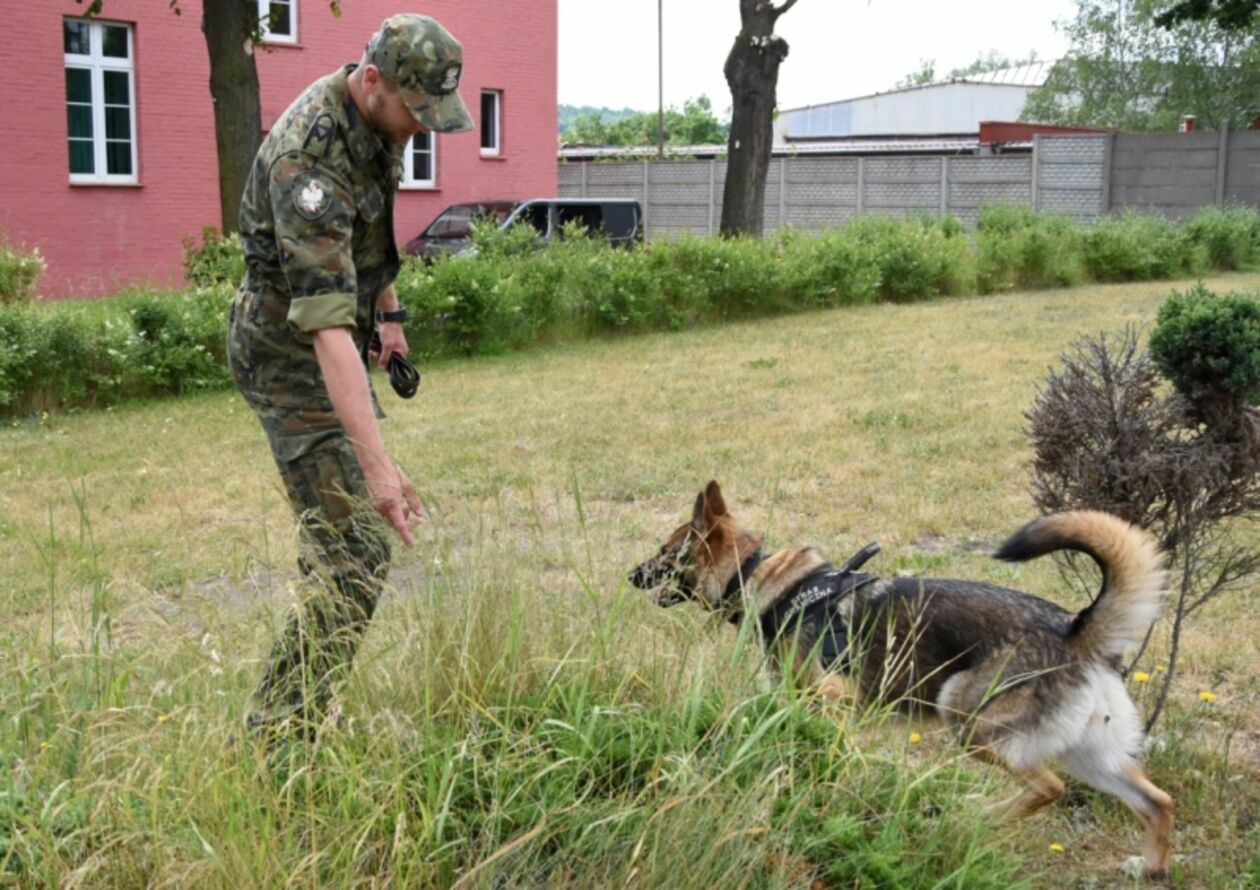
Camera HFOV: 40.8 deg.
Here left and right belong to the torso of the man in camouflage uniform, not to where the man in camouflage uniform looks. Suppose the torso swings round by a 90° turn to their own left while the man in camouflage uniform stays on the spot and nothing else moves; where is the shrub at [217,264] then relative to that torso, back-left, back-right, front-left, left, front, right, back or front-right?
front

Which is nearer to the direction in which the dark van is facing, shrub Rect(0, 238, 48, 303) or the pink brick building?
the pink brick building

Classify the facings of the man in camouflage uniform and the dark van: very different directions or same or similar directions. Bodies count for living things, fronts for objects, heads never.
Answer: very different directions

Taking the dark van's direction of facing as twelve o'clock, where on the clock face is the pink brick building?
The pink brick building is roughly at 12 o'clock from the dark van.

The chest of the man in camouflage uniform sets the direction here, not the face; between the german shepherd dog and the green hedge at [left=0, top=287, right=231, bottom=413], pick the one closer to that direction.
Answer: the german shepherd dog

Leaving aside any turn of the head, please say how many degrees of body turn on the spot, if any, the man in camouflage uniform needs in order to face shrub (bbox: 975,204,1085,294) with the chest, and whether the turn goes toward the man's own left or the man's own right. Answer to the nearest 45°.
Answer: approximately 45° to the man's own left

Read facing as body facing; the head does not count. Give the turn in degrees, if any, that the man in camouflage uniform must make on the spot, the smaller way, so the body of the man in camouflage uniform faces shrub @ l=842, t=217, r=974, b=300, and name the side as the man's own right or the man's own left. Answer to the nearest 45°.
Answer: approximately 45° to the man's own left

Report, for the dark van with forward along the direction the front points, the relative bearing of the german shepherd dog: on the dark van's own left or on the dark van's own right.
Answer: on the dark van's own left

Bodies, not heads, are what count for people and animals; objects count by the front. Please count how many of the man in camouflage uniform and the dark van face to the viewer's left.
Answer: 1

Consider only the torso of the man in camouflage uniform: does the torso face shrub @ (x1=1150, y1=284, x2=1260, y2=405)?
yes

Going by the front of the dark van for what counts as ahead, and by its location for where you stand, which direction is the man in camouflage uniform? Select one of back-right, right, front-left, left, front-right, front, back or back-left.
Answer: left

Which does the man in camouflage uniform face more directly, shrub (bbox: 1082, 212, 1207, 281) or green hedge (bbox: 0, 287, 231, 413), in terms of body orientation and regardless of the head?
the shrub

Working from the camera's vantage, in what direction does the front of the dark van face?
facing to the left of the viewer

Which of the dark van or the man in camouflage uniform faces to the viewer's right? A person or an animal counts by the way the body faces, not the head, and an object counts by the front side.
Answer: the man in camouflage uniform

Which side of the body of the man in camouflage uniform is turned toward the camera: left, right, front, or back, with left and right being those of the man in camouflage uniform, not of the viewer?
right
